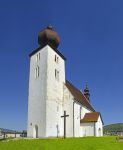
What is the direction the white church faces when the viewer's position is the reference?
facing the viewer and to the left of the viewer
